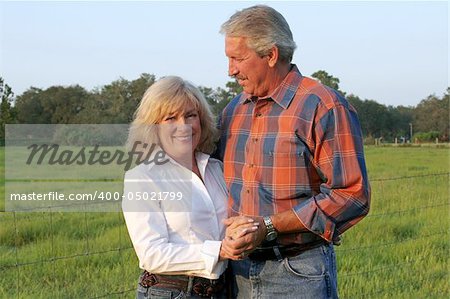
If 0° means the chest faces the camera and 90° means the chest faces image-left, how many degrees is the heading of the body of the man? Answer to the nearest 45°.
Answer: approximately 45°

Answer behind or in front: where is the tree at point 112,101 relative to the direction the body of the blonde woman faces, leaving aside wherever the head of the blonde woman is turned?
behind

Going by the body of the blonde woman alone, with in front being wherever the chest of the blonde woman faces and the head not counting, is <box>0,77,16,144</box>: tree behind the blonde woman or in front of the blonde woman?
behind

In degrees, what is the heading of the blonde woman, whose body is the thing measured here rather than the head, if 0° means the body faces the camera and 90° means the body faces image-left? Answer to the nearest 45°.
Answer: approximately 315°

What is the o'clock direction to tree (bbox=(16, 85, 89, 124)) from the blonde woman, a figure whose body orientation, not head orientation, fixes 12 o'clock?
The tree is roughly at 7 o'clock from the blonde woman.

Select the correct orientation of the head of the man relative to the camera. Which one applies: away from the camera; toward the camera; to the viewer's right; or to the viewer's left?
to the viewer's left

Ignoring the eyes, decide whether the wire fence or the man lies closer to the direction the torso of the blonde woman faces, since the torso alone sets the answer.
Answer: the man

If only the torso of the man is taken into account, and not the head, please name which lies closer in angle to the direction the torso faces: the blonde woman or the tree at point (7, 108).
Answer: the blonde woman

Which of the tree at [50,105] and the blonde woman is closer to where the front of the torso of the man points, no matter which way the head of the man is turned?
the blonde woman

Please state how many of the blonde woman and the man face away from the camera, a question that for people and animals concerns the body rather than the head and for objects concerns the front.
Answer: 0

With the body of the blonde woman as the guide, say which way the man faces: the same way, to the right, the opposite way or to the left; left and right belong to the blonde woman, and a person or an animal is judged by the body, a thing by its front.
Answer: to the right
